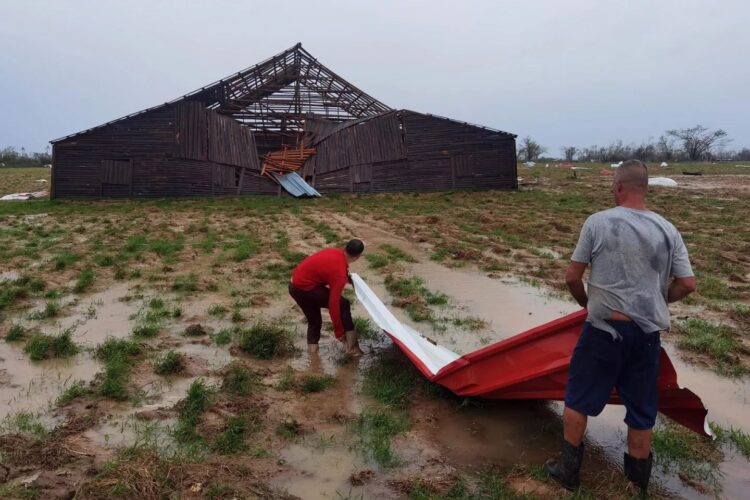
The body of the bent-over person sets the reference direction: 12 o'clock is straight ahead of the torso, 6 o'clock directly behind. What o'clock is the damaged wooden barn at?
The damaged wooden barn is roughly at 9 o'clock from the bent-over person.

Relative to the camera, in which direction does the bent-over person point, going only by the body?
to the viewer's right

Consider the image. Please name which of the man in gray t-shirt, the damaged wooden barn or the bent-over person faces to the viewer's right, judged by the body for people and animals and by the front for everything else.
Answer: the bent-over person

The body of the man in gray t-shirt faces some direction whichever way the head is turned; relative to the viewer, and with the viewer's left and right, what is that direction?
facing away from the viewer

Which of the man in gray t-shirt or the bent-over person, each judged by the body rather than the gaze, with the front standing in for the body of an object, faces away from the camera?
the man in gray t-shirt
